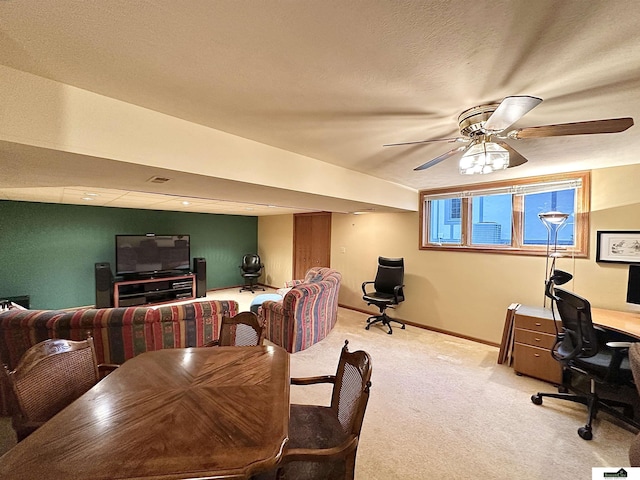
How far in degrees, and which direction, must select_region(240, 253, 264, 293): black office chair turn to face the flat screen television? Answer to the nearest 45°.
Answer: approximately 90° to its right

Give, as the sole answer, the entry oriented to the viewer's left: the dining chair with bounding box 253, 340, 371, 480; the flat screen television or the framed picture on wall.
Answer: the dining chair

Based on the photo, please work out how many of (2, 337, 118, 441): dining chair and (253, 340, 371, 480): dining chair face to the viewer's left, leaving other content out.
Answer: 1

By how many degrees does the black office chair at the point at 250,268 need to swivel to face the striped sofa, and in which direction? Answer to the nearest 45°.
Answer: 0° — it already faces it

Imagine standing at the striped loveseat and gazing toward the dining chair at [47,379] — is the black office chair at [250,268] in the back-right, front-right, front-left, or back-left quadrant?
back-right

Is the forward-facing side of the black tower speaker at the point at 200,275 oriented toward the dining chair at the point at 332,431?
yes

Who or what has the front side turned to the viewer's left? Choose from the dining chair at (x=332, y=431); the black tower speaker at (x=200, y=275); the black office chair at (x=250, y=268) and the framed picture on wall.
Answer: the dining chair

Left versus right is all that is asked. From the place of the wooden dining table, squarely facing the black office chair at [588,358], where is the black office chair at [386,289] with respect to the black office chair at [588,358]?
left
